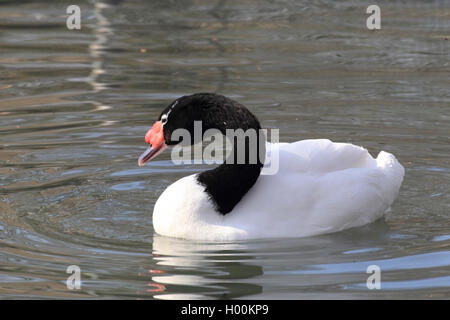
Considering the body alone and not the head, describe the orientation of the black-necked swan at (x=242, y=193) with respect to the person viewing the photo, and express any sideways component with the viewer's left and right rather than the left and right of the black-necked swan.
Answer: facing to the left of the viewer
